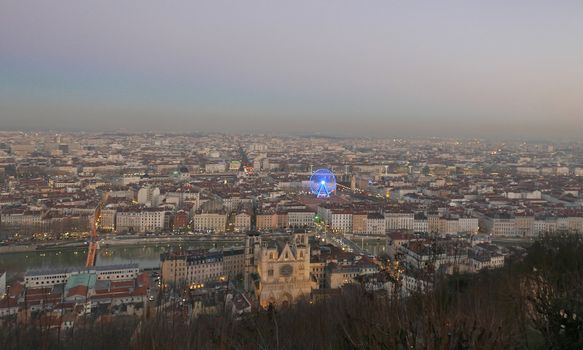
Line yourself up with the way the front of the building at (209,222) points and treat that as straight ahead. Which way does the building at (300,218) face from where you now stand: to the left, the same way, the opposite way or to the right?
the same way

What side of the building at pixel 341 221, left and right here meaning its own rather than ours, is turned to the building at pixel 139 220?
right

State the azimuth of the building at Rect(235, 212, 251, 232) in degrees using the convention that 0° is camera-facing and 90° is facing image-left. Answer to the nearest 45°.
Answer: approximately 0°

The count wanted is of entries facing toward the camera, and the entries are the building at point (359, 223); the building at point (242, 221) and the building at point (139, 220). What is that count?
3

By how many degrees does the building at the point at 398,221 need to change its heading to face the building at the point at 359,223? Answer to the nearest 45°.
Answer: approximately 45° to its right

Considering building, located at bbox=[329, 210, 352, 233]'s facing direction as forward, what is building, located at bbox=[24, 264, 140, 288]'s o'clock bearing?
building, located at bbox=[24, 264, 140, 288] is roughly at 1 o'clock from building, located at bbox=[329, 210, 352, 233].

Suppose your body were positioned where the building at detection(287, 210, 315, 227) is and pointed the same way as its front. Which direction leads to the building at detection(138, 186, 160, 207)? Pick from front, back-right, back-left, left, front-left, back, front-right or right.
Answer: back-right

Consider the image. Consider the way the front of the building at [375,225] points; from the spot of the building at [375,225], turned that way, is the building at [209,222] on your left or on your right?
on your right

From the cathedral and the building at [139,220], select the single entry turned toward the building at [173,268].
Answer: the building at [139,220]

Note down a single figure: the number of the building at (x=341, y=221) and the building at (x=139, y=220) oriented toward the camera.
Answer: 2

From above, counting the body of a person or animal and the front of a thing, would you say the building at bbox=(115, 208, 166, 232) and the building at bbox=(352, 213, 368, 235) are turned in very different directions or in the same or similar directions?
same or similar directions

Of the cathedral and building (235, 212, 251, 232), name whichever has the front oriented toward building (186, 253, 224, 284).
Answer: building (235, 212, 251, 232)

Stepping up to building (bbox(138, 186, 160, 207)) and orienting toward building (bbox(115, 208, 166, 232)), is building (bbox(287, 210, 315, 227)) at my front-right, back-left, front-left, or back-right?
front-left

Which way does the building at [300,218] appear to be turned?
toward the camera

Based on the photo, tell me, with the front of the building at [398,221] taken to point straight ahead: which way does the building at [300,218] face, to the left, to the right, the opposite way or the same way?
the same way

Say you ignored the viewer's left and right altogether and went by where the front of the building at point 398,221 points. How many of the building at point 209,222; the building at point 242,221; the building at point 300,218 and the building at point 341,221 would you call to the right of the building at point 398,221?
4

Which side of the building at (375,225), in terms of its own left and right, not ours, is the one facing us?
front

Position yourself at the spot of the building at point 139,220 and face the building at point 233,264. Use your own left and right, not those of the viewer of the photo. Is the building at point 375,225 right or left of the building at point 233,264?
left

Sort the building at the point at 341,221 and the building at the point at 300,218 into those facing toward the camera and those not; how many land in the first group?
2

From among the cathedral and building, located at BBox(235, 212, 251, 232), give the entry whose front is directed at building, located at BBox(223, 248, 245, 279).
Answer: building, located at BBox(235, 212, 251, 232)

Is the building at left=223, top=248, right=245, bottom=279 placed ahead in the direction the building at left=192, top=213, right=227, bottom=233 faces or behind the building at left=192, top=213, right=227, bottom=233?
ahead

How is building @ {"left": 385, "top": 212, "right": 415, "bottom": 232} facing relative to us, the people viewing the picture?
facing the viewer
